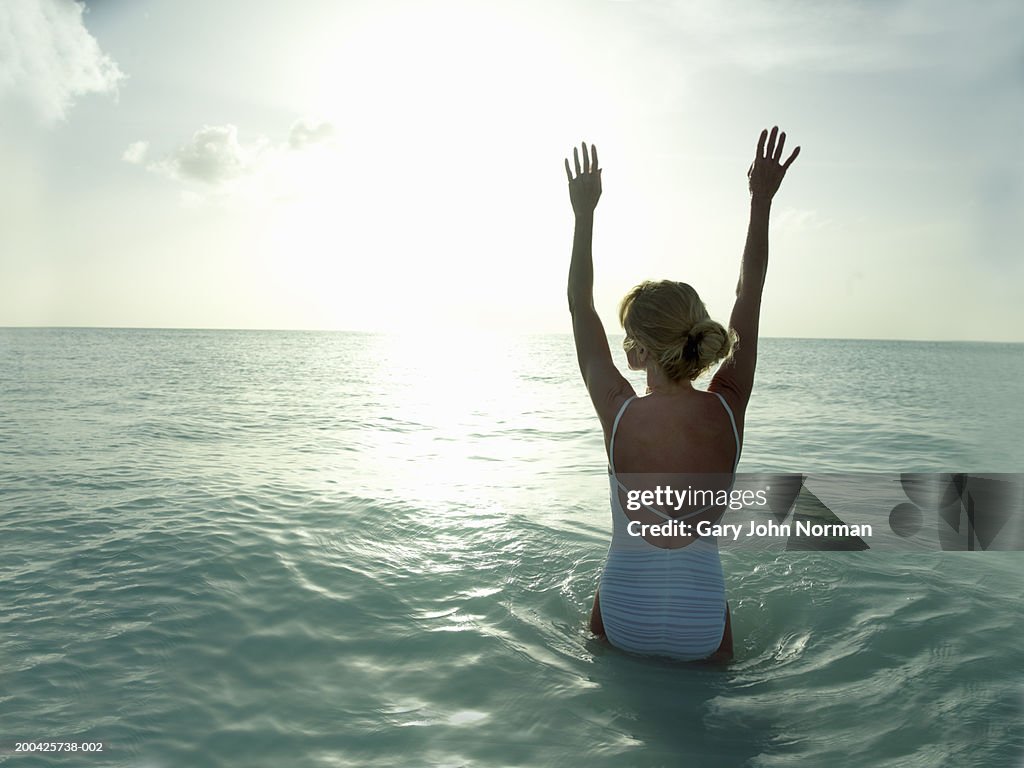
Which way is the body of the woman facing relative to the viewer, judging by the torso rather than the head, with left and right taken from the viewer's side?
facing away from the viewer
